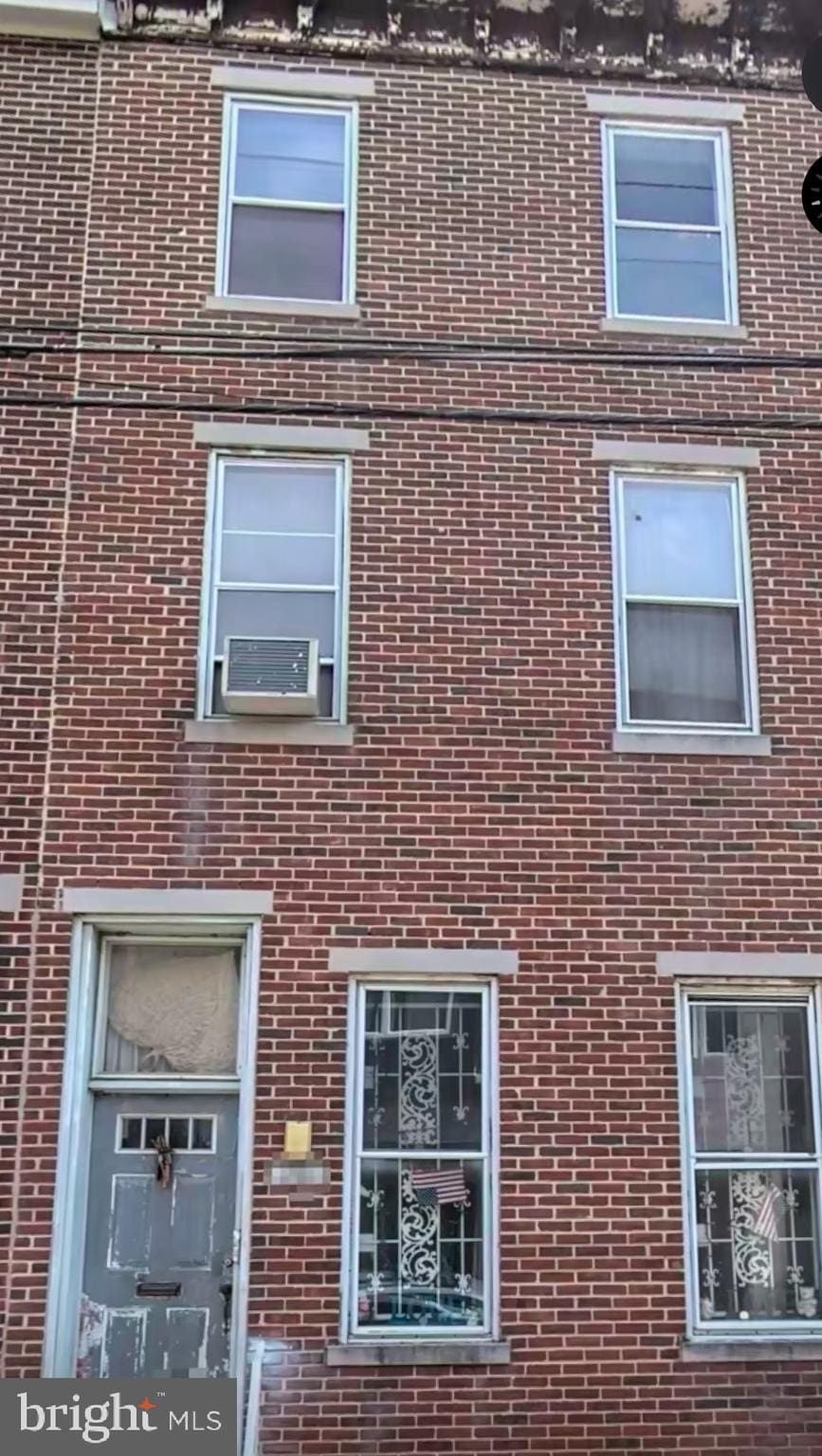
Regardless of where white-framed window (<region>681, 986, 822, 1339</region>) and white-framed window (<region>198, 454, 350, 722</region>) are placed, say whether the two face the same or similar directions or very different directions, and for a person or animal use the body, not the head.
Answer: same or similar directions

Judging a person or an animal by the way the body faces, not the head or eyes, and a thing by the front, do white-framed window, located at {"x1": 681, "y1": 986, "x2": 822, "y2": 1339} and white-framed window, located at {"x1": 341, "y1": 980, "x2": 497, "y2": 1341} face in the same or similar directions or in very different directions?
same or similar directions

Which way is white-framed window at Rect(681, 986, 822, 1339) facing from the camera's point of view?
toward the camera

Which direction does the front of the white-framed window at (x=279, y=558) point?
toward the camera

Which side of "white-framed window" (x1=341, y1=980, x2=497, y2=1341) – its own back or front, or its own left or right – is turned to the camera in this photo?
front
